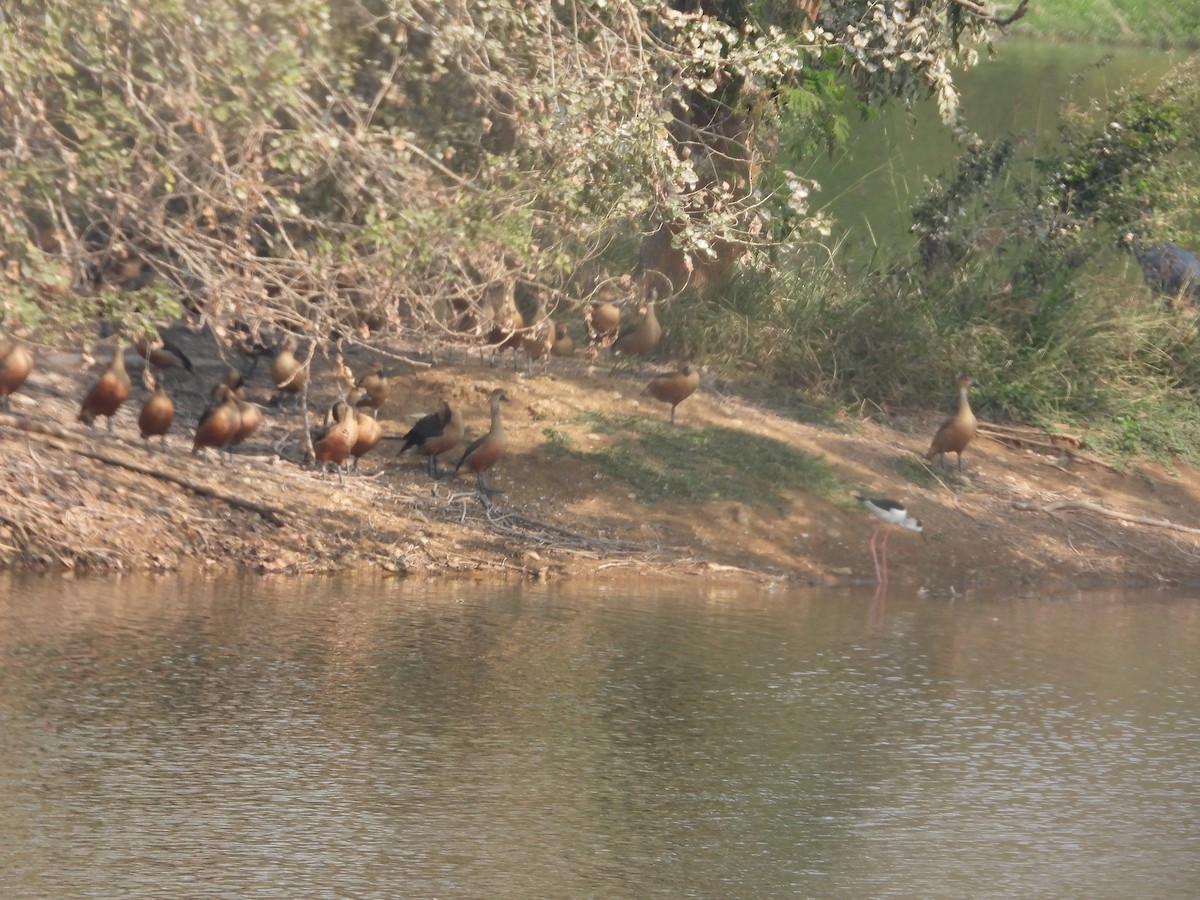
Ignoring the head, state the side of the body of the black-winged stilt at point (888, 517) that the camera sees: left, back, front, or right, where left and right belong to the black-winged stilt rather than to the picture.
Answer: right

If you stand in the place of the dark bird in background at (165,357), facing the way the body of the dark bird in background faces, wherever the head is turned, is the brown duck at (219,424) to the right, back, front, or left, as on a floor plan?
left

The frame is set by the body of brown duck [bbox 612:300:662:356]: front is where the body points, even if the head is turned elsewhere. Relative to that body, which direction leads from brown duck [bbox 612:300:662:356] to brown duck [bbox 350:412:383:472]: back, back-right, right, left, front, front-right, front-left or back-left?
back-right

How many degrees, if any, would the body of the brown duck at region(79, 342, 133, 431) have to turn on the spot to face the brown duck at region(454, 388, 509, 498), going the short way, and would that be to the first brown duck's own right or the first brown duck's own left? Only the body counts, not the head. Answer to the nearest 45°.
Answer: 0° — it already faces it

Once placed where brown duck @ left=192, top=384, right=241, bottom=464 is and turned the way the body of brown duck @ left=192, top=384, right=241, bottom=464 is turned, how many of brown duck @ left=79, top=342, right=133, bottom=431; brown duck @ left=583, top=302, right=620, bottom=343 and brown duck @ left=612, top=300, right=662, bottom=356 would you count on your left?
2

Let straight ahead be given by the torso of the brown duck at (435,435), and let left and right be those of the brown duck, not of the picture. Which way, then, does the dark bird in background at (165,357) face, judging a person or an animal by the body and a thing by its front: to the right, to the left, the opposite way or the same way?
the opposite way

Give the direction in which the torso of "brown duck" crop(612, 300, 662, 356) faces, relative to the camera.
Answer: to the viewer's right

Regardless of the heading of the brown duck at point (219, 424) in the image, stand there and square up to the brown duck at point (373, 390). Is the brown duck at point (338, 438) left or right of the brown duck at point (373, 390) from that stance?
right

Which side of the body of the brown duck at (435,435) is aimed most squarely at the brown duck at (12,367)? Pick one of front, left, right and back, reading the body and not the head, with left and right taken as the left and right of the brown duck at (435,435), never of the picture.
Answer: back
